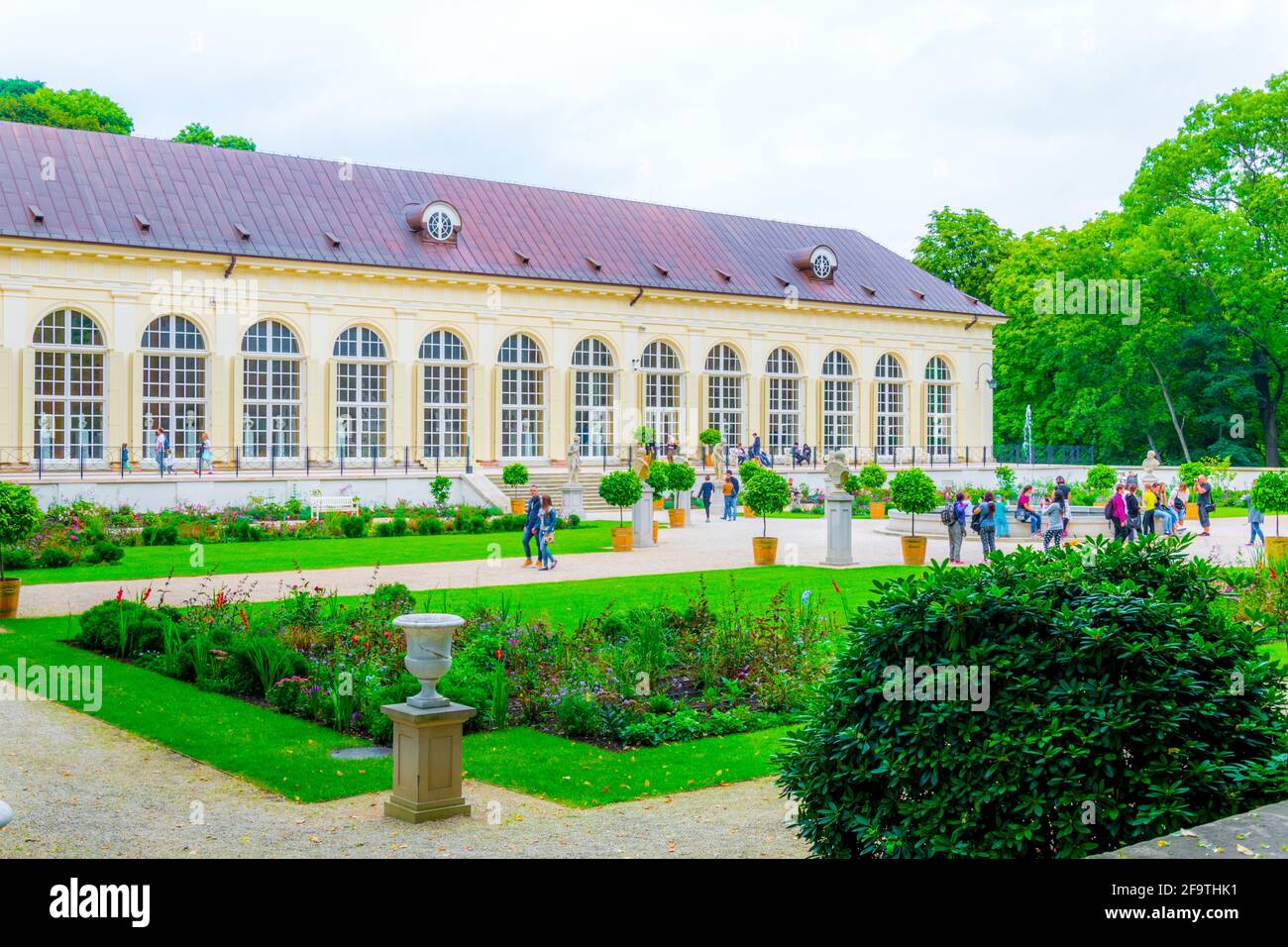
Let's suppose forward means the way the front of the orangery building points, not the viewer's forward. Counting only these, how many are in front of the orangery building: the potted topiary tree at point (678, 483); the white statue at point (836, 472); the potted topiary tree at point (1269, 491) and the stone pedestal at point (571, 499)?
4

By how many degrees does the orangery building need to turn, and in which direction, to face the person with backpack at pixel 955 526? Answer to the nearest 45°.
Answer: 0° — it already faces them

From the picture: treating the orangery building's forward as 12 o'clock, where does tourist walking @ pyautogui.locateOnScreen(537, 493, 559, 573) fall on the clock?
The tourist walking is roughly at 1 o'clock from the orangery building.

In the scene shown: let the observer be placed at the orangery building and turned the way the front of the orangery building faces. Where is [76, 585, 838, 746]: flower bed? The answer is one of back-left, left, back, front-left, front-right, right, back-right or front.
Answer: front-right

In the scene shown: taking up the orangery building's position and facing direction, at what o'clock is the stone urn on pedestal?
The stone urn on pedestal is roughly at 1 o'clock from the orangery building.

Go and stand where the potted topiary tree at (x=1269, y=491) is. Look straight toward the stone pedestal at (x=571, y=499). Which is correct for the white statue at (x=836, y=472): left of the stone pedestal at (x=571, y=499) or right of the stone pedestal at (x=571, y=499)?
left

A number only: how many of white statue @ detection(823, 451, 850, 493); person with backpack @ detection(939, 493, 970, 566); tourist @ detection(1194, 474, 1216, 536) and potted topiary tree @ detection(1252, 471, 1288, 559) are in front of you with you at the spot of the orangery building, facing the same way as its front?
4

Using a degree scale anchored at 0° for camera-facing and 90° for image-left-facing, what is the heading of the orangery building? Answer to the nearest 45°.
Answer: approximately 315°

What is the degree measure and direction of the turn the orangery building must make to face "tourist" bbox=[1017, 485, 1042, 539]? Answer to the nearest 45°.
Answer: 0° — it already faces them

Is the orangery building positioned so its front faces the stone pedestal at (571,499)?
yes
